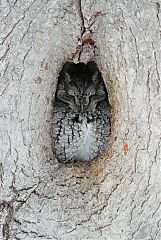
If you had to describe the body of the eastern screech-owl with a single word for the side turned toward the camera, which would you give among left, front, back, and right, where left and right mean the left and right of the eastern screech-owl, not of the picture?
front
